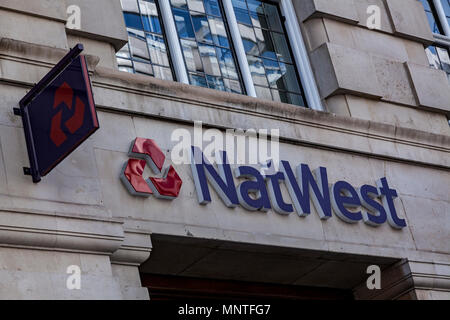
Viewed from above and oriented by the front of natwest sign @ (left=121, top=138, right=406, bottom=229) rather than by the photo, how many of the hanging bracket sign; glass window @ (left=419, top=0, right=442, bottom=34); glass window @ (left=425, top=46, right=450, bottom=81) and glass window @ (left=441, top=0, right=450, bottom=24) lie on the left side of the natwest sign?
3

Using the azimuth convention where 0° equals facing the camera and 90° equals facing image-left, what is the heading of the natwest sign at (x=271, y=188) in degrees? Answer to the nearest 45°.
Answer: approximately 315°

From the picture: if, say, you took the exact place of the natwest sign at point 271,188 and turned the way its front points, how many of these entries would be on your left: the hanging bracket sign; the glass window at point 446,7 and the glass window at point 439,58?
2

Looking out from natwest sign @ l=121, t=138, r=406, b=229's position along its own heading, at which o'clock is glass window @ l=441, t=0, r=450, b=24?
The glass window is roughly at 9 o'clock from the natwest sign.

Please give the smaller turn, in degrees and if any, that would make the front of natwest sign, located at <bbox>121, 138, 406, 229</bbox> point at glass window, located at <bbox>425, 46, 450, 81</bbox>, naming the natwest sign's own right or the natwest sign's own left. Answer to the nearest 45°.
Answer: approximately 90° to the natwest sign's own left

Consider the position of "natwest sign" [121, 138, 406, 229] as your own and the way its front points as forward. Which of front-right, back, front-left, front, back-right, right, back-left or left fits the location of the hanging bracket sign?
right

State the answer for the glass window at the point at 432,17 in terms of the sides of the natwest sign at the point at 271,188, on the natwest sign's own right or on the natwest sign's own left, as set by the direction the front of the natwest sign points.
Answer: on the natwest sign's own left

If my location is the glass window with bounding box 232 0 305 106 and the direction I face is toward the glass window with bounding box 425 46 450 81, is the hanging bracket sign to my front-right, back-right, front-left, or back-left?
back-right
